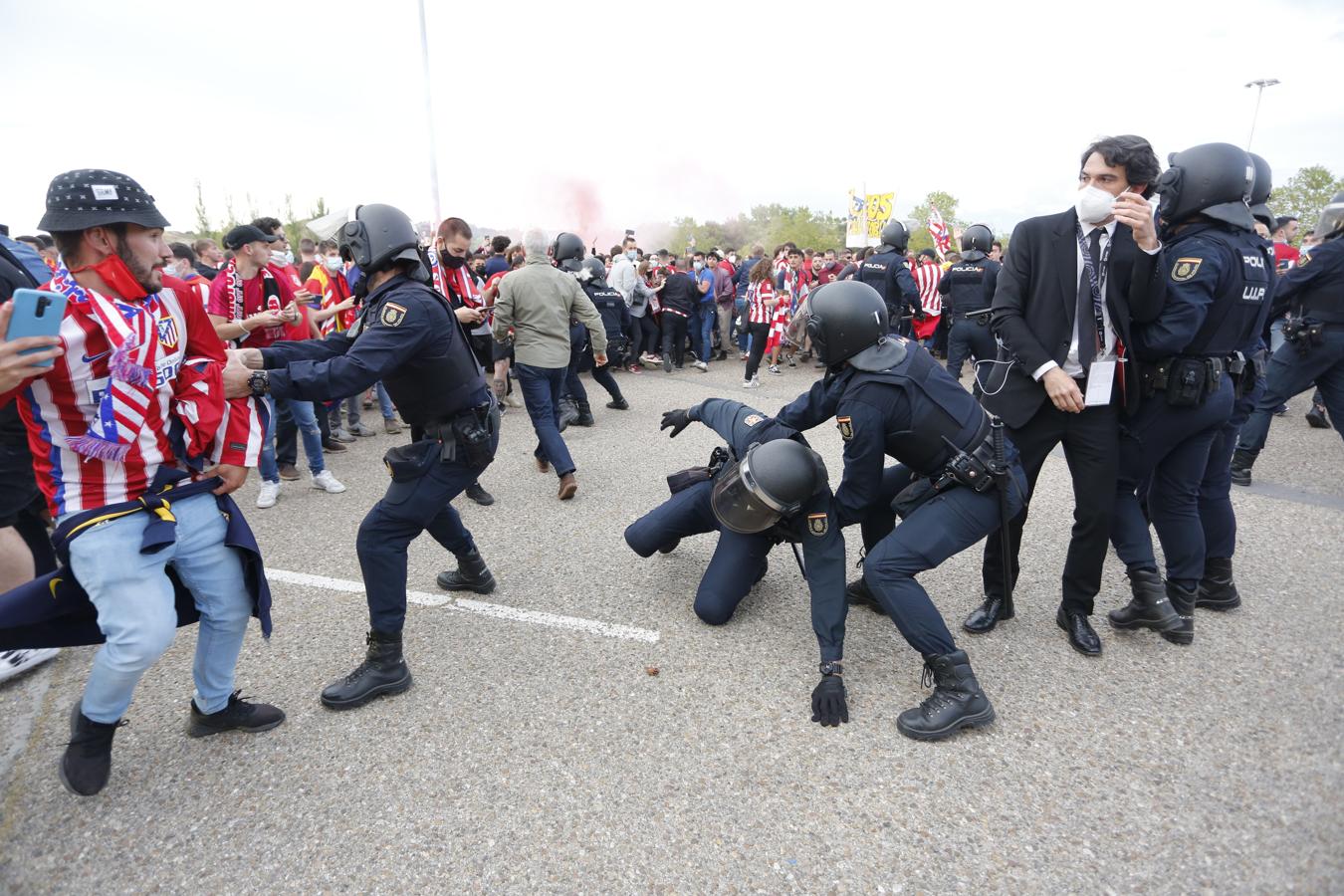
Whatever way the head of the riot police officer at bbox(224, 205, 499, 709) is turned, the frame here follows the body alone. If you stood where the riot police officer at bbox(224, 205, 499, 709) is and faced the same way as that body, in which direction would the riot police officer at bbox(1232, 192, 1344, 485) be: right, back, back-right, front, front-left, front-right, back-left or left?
back

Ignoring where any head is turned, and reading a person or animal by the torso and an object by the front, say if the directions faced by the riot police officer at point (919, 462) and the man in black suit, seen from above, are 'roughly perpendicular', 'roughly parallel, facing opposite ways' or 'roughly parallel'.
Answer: roughly perpendicular

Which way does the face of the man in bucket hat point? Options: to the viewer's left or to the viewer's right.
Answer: to the viewer's right

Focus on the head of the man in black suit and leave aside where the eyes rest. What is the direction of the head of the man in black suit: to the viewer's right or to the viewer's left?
to the viewer's left

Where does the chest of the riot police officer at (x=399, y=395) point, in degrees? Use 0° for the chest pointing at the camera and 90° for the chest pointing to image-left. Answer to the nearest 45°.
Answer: approximately 90°

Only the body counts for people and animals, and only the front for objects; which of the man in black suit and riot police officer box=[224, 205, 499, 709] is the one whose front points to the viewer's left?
the riot police officer

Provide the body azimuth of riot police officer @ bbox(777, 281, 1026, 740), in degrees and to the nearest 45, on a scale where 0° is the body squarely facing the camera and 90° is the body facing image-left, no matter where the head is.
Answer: approximately 90°

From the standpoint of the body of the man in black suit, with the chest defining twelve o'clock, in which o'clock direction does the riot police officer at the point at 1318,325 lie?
The riot police officer is roughly at 7 o'clock from the man in black suit.
